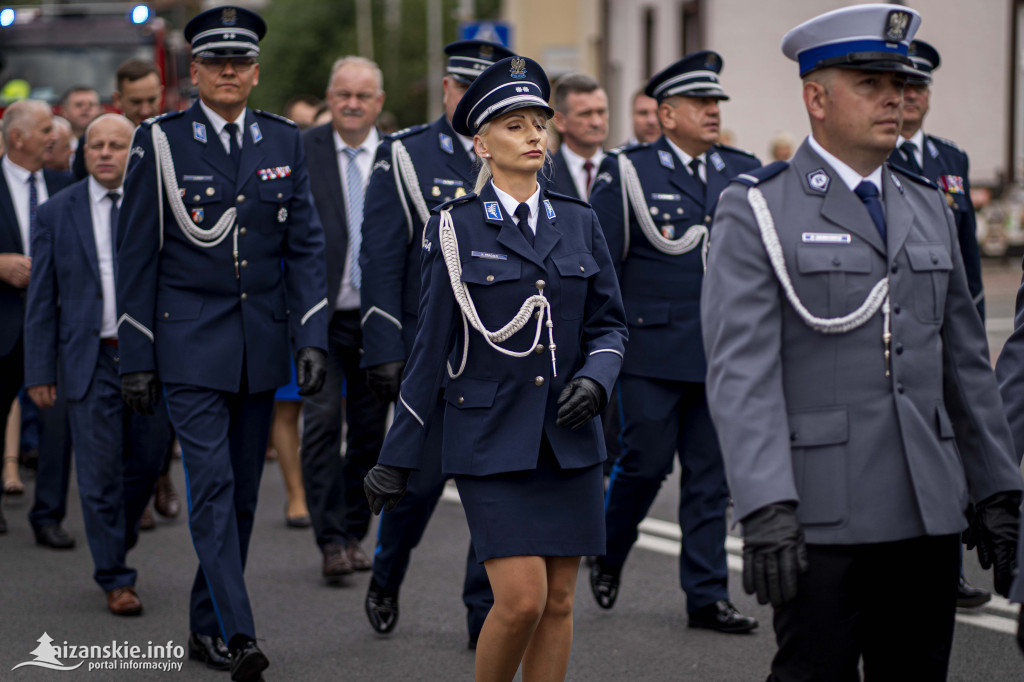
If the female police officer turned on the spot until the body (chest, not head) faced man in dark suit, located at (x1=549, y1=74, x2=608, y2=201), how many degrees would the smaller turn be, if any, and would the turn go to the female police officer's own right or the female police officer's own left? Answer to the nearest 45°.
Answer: approximately 135° to the female police officer's own left

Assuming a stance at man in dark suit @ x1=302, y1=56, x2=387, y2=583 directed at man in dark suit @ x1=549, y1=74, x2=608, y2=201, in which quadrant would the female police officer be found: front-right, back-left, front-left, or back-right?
back-right

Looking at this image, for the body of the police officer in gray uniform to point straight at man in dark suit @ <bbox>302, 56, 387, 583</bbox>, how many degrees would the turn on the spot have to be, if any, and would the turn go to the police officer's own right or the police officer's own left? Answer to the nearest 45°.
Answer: approximately 180°

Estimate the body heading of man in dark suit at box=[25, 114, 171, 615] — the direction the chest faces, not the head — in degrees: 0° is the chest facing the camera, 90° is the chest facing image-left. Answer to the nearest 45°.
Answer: approximately 0°

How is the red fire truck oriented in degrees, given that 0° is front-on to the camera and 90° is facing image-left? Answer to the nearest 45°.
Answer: approximately 0°

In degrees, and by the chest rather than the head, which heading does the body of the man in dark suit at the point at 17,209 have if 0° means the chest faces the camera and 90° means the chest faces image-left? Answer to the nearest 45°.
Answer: approximately 315°

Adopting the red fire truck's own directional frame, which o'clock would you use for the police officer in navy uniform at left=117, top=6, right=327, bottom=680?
The police officer in navy uniform is roughly at 12 o'clock from the red fire truck.

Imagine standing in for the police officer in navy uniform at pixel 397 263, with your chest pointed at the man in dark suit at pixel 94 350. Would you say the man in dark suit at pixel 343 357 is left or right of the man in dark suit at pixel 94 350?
right
